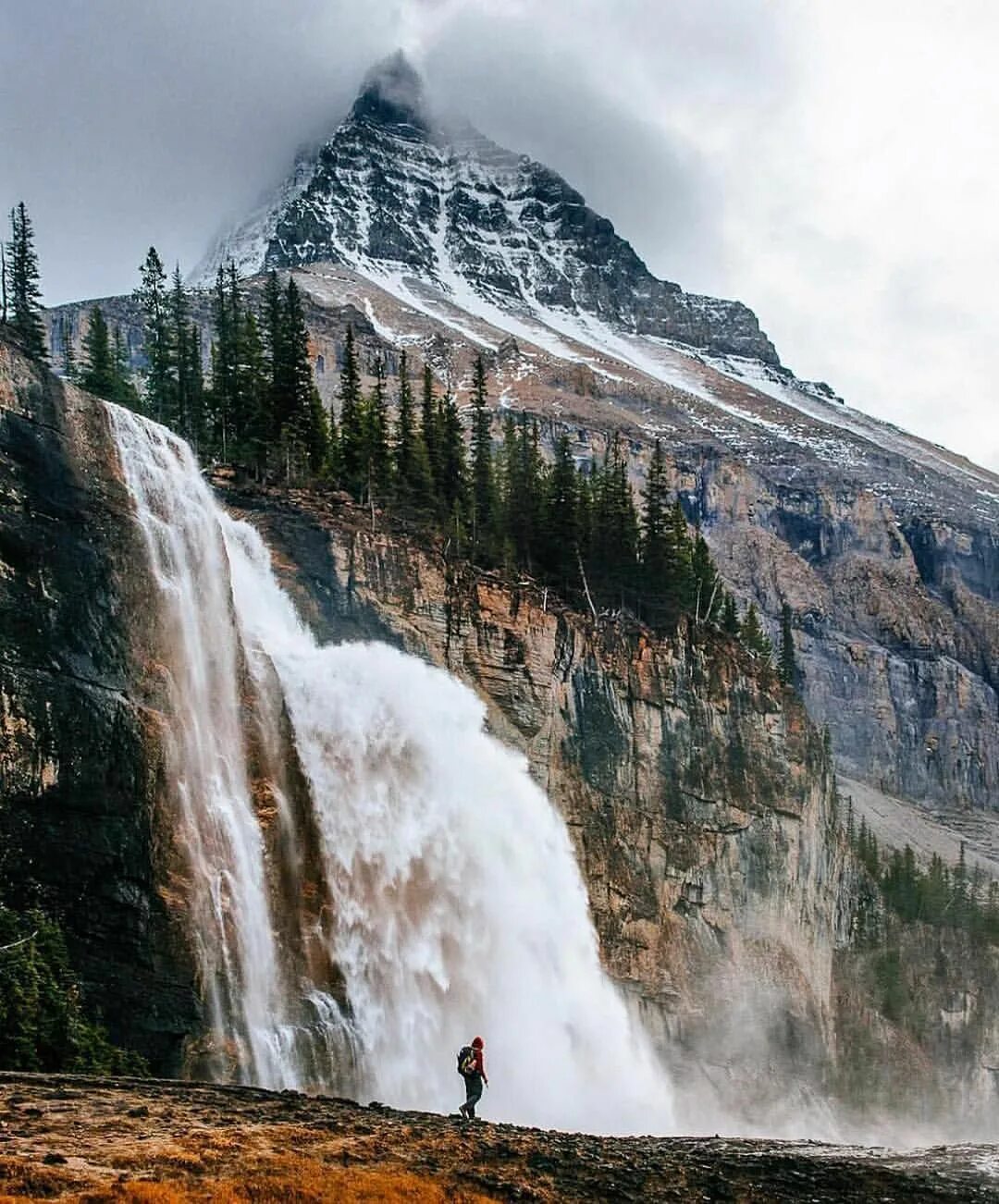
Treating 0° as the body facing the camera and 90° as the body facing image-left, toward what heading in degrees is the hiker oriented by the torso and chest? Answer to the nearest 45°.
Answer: approximately 225°

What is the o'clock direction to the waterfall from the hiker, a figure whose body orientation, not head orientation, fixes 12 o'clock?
The waterfall is roughly at 10 o'clock from the hiker.
